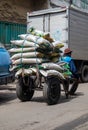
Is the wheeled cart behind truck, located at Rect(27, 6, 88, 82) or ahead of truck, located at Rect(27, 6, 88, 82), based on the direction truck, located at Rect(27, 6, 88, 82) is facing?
behind

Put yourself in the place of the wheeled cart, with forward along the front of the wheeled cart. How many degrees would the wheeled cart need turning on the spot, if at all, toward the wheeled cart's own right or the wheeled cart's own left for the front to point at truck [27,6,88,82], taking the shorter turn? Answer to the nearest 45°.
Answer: approximately 45° to the wheeled cart's own left

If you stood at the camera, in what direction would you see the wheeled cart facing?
facing away from the viewer and to the right of the viewer

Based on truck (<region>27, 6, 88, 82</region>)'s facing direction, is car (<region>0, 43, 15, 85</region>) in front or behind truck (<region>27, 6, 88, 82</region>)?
behind

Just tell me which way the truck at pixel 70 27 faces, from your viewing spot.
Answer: facing away from the viewer and to the right of the viewer
